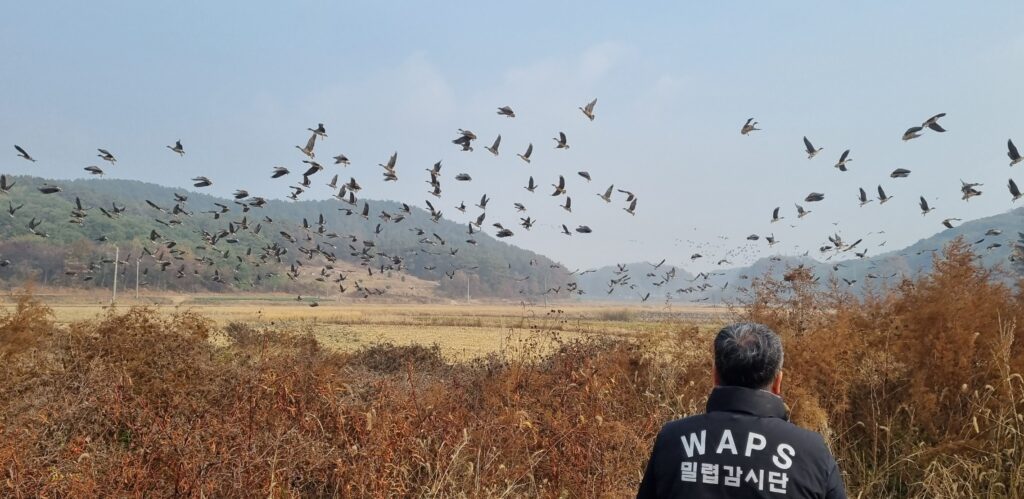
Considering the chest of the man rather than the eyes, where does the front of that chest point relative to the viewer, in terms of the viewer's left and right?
facing away from the viewer

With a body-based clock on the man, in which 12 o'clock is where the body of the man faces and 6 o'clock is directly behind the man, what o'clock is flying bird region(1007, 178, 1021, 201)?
The flying bird is roughly at 1 o'clock from the man.

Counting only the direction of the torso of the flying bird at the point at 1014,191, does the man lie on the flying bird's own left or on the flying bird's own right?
on the flying bird's own left

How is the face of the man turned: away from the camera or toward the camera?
away from the camera

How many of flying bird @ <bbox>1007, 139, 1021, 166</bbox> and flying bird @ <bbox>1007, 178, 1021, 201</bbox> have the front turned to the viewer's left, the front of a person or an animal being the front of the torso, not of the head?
2

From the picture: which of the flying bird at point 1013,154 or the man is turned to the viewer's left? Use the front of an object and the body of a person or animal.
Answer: the flying bird

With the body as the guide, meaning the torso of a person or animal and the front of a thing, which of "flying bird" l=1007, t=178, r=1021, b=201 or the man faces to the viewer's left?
the flying bird

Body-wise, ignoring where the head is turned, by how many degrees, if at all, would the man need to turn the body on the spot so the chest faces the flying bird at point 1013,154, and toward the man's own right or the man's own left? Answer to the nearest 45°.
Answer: approximately 45° to the man's own right

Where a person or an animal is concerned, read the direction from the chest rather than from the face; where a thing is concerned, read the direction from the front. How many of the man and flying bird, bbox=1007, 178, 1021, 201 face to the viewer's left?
1
